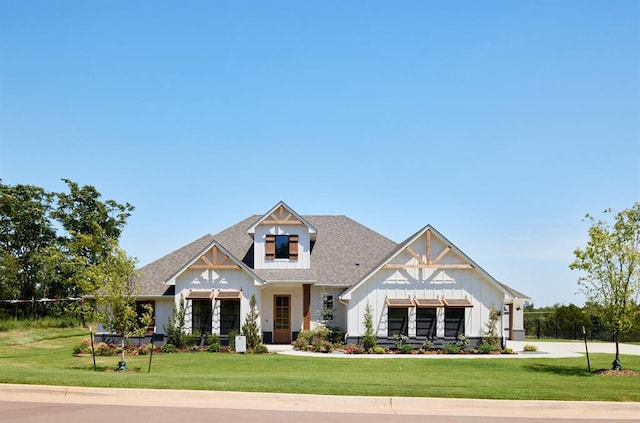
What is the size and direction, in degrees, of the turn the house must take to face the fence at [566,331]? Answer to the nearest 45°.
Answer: approximately 135° to its left

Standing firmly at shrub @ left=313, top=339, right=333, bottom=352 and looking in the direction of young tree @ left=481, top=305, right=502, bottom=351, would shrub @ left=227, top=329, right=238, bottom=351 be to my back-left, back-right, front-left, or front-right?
back-left

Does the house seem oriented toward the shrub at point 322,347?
yes

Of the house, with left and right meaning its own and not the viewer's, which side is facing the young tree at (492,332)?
left

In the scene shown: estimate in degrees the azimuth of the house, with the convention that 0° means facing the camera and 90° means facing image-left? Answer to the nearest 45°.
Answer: approximately 0°

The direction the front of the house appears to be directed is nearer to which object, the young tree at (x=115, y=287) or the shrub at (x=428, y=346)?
the young tree

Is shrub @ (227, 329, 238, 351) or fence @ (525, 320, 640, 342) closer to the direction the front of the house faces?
the shrub

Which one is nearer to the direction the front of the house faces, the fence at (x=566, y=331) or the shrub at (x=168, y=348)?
the shrub

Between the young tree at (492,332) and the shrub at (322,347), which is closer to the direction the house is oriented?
the shrub
